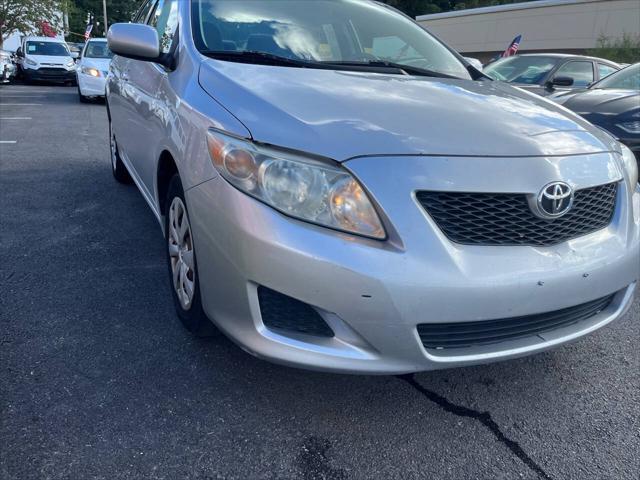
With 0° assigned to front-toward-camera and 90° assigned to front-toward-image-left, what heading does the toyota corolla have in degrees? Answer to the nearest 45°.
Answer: approximately 315°

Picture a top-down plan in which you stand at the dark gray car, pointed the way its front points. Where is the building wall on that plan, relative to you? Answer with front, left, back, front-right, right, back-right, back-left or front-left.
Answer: back-right

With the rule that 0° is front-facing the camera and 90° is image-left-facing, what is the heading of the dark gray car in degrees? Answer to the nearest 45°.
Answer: approximately 45°

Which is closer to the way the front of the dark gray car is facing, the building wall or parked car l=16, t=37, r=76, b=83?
the parked car

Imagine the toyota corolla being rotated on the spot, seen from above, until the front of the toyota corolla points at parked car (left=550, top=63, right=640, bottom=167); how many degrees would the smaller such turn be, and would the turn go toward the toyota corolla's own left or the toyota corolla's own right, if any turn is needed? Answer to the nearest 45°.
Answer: approximately 90° to the toyota corolla's own left

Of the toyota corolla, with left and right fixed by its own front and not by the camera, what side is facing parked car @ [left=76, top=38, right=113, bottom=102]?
back

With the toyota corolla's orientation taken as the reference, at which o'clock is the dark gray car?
The dark gray car is roughly at 8 o'clock from the toyota corolla.

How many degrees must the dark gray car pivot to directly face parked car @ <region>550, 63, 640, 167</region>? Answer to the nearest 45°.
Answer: approximately 45° to its left
